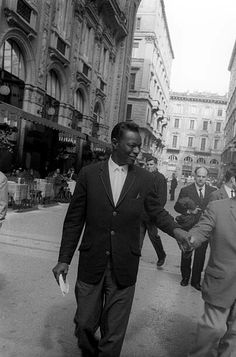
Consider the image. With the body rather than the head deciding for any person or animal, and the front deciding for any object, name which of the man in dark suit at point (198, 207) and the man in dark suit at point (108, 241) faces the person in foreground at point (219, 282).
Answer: the man in dark suit at point (198, 207)

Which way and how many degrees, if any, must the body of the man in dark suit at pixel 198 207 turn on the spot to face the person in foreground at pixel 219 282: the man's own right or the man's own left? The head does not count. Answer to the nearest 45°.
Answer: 0° — they already face them

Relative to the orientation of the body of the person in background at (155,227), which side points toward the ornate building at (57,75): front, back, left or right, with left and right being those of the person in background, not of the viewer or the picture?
right

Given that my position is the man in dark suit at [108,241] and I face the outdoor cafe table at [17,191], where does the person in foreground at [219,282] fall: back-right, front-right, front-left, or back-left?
back-right

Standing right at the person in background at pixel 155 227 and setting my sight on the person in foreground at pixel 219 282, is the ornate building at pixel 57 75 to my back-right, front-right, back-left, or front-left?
back-right

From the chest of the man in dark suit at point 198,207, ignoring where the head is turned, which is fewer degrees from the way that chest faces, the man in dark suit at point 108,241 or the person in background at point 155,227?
the man in dark suit

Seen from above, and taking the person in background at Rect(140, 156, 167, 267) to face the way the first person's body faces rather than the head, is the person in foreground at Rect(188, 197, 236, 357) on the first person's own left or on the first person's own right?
on the first person's own left

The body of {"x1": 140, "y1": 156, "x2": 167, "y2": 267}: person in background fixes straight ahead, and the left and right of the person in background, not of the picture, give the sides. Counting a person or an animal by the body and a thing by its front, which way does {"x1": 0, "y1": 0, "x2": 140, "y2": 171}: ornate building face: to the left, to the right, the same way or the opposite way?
to the left
